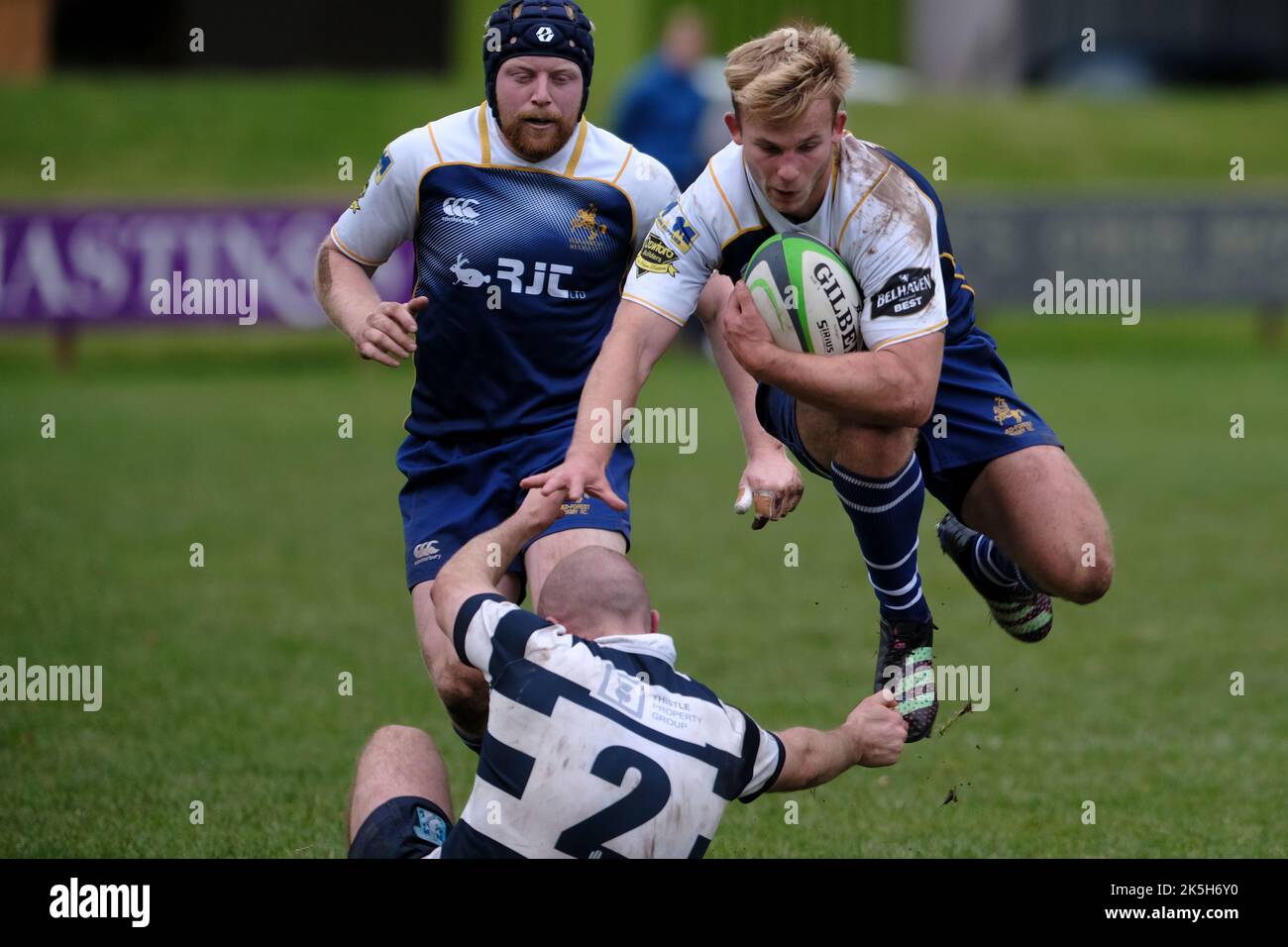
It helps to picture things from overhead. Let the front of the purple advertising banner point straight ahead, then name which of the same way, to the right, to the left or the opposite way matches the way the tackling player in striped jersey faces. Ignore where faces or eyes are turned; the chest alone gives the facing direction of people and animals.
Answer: the opposite way

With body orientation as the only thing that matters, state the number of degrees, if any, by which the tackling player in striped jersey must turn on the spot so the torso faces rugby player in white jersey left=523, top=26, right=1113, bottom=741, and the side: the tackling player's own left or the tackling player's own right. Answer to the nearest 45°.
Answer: approximately 45° to the tackling player's own right

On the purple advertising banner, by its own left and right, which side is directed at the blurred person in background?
left

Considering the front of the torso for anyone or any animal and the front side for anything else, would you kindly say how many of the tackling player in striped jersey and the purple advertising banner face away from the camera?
1

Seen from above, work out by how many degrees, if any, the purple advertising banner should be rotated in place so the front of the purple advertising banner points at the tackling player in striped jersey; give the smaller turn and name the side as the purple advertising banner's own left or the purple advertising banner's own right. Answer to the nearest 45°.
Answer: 0° — it already faces them

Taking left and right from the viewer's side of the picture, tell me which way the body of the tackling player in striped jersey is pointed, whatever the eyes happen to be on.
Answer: facing away from the viewer

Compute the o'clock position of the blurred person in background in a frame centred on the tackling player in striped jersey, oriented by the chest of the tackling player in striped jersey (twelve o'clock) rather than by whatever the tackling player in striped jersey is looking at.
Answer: The blurred person in background is roughly at 12 o'clock from the tackling player in striped jersey.

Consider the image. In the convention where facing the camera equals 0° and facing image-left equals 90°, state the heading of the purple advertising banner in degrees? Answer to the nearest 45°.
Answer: approximately 0°

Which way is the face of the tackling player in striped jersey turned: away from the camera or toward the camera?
away from the camera
